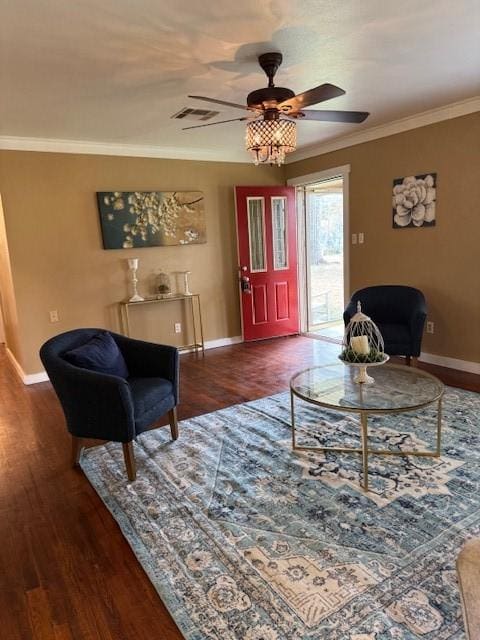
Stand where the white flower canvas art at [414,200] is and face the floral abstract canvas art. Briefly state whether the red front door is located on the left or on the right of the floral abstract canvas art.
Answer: right

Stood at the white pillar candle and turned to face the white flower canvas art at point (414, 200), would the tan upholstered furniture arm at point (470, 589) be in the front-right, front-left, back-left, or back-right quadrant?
back-right

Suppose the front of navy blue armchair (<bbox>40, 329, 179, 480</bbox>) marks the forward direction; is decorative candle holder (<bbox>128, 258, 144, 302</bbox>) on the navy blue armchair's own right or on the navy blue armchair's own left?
on the navy blue armchair's own left

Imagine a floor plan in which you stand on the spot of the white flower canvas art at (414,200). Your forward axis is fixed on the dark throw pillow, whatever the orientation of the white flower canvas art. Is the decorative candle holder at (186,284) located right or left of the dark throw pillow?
right

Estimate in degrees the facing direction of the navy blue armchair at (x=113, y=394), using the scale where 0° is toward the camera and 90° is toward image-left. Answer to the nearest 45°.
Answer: approximately 315°

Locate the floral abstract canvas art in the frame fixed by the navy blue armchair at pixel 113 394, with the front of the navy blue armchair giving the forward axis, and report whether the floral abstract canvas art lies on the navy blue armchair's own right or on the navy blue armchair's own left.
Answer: on the navy blue armchair's own left

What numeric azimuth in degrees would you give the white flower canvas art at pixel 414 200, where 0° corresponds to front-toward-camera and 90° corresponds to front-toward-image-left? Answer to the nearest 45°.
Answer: approximately 45°

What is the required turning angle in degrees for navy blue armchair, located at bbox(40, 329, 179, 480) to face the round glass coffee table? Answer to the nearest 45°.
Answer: approximately 45° to its left

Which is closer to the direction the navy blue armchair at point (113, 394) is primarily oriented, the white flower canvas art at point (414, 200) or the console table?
the white flower canvas art

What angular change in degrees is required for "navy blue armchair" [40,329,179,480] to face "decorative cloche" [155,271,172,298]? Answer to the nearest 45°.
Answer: approximately 135° to its left
